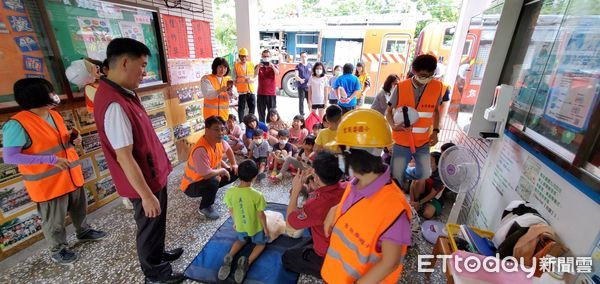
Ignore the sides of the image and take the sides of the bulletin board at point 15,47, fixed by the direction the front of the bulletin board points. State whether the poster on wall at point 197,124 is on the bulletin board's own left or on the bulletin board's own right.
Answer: on the bulletin board's own left

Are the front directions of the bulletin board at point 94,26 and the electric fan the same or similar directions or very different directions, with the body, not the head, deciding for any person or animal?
very different directions

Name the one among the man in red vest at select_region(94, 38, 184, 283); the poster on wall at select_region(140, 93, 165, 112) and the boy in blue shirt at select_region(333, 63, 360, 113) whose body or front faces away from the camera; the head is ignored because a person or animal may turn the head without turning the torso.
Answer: the boy in blue shirt

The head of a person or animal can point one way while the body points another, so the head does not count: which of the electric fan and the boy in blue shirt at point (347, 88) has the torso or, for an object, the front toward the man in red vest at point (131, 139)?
the electric fan

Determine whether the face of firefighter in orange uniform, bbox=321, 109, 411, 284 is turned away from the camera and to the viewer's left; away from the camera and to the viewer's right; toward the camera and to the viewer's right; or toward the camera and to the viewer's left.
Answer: away from the camera and to the viewer's left

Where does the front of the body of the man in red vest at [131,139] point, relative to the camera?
to the viewer's right

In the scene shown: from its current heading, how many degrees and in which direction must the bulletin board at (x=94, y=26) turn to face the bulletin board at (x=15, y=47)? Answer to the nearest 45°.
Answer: approximately 90° to its right

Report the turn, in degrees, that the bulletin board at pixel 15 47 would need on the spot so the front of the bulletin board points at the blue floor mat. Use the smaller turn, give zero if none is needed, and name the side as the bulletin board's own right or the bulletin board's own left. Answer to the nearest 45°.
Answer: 0° — it already faces it
